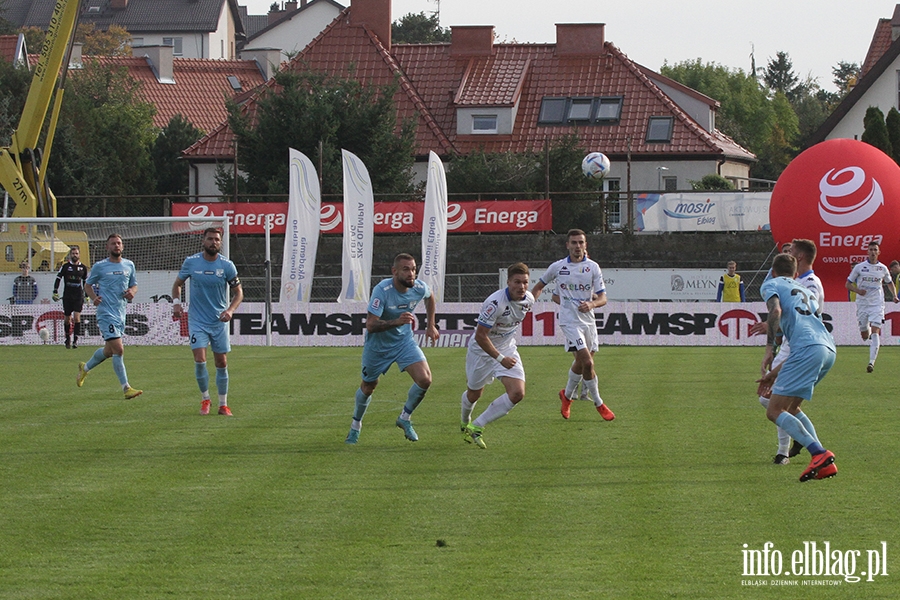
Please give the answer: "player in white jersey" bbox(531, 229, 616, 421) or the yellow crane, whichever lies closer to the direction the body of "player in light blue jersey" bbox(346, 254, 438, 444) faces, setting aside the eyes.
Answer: the player in white jersey

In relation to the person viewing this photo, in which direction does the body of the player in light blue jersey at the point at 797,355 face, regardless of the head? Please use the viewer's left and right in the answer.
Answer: facing away from the viewer and to the left of the viewer

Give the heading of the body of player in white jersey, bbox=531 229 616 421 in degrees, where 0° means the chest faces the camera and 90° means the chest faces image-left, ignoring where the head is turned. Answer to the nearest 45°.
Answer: approximately 0°

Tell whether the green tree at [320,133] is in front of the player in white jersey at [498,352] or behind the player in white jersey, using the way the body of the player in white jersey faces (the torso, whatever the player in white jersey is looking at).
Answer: behind

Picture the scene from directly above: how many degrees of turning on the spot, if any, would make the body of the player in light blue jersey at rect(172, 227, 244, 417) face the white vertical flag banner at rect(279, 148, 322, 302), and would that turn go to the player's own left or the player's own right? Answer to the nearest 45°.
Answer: approximately 180°

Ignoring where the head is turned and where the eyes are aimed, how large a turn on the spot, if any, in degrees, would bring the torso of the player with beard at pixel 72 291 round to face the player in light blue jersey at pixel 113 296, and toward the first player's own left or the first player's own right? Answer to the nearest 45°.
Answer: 0° — they already face them

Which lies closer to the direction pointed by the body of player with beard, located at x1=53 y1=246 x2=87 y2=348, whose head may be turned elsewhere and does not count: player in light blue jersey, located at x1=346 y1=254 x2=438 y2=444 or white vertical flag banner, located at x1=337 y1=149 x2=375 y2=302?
the player in light blue jersey

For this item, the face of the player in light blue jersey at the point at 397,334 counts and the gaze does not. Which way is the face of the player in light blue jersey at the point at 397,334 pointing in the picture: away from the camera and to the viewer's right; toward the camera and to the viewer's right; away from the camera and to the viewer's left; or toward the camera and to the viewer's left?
toward the camera and to the viewer's right

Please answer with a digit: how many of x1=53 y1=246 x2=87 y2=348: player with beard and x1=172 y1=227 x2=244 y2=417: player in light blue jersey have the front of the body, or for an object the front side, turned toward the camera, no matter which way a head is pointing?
2
